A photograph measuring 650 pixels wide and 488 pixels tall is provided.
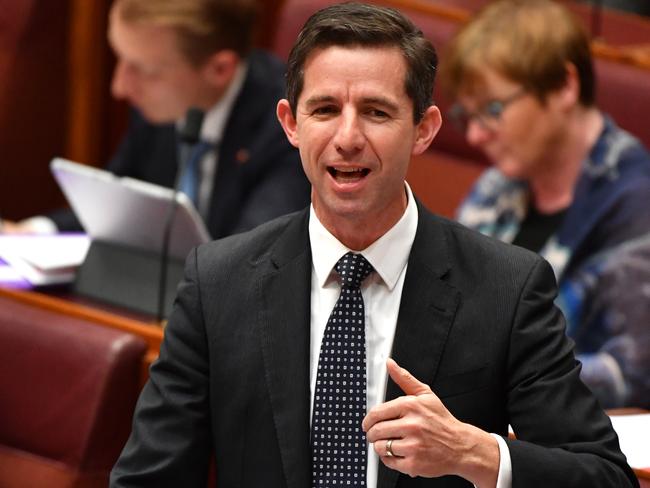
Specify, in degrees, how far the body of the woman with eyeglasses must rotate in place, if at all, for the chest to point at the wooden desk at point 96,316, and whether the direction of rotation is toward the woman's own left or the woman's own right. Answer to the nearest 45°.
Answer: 0° — they already face it

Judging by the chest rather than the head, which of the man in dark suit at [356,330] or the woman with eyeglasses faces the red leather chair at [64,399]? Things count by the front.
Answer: the woman with eyeglasses

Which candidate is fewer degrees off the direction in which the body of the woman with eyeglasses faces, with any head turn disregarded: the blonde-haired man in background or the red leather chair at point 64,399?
the red leather chair

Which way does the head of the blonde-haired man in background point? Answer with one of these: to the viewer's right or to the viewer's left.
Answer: to the viewer's left

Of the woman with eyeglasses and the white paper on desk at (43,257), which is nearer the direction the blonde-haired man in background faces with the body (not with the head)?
the white paper on desk

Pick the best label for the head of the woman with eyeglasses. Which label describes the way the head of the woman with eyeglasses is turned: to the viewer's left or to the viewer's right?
to the viewer's left

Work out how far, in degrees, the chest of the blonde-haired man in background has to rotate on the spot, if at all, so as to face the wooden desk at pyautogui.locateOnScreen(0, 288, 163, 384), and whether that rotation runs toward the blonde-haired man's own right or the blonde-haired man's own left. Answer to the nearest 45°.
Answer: approximately 45° to the blonde-haired man's own left

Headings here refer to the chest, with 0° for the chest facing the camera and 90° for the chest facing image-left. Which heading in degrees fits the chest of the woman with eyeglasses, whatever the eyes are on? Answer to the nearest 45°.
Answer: approximately 45°

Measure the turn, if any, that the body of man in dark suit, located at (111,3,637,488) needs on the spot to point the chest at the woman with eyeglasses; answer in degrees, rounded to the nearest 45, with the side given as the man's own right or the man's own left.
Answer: approximately 180°
